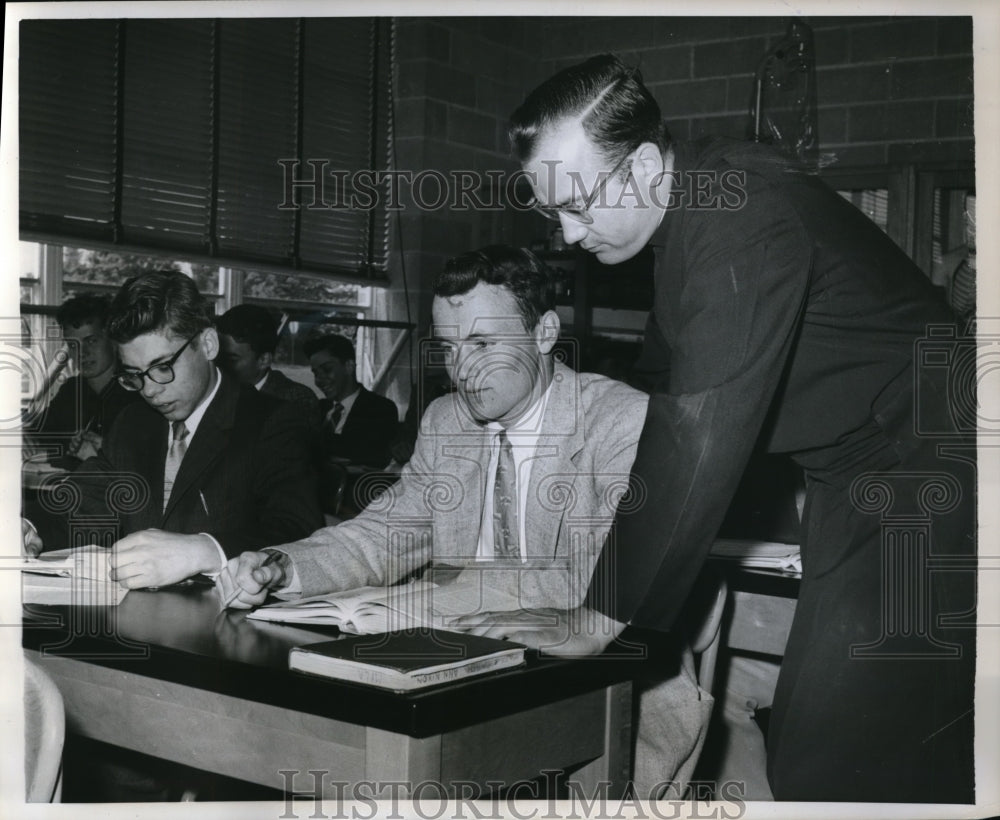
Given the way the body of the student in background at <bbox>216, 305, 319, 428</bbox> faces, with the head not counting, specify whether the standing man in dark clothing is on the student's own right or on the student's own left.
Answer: on the student's own left

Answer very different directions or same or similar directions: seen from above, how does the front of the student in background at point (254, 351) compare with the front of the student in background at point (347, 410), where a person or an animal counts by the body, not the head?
same or similar directions

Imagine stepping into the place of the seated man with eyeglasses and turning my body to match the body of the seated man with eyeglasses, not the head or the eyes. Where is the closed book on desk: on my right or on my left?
on my left

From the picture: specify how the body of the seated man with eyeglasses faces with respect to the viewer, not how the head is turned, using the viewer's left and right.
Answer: facing the viewer and to the left of the viewer

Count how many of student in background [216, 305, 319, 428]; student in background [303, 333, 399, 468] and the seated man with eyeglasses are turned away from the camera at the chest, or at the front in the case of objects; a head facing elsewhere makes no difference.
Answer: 0

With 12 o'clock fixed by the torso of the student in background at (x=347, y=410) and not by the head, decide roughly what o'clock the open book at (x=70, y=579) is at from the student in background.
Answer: The open book is roughly at 11 o'clock from the student in background.

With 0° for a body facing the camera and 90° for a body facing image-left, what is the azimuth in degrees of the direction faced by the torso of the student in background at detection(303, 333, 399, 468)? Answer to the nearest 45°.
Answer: approximately 45°

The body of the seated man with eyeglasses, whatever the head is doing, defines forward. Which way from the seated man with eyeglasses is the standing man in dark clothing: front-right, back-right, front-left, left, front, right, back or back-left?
left

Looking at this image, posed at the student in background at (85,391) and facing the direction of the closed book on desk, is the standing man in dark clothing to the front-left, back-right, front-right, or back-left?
front-left
